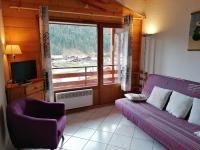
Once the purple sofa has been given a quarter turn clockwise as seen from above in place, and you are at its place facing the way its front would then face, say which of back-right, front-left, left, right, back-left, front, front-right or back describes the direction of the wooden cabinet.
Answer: front-left

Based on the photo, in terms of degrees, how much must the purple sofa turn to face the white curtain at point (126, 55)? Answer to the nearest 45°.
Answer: approximately 90° to its right

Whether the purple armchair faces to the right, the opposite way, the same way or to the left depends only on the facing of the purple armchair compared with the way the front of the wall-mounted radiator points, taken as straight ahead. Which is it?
to the left

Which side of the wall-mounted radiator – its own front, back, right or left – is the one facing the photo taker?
front

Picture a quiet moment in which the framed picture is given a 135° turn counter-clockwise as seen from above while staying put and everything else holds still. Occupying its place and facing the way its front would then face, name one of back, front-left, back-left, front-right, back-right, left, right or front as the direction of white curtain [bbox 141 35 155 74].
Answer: back-left

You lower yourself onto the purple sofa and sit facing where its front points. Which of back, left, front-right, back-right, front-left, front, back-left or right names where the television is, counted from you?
front-right

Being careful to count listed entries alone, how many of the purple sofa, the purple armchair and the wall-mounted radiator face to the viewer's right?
1

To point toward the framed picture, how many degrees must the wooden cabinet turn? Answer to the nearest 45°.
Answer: approximately 45° to its left

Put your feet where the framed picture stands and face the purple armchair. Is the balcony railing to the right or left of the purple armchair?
right

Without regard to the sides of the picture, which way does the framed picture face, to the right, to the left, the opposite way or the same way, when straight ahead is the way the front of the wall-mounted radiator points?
to the right

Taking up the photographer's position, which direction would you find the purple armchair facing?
facing to the right of the viewer

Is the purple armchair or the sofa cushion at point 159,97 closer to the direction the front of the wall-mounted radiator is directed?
the purple armchair

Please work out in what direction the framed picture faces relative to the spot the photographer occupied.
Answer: facing the viewer and to the left of the viewer

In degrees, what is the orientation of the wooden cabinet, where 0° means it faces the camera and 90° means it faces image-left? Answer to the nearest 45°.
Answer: approximately 315°
